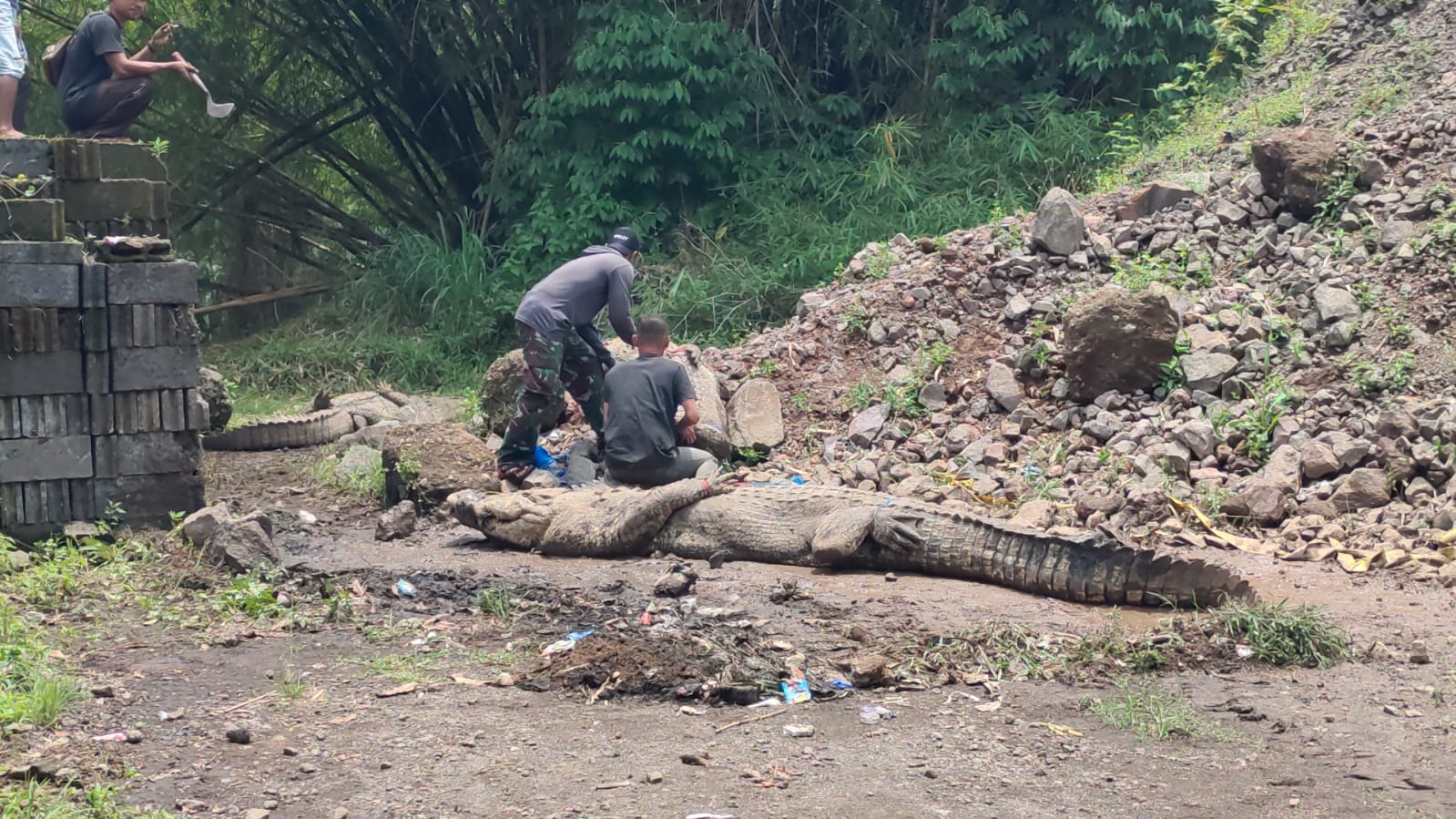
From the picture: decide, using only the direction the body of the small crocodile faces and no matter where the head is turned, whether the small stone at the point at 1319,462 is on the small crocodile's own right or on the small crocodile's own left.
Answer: on the small crocodile's own right

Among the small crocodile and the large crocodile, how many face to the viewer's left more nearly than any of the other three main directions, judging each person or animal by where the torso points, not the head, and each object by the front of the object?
1

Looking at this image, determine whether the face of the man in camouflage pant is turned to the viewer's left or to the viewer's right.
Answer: to the viewer's right

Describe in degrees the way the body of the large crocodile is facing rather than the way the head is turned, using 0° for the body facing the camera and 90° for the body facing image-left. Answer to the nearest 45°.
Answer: approximately 90°

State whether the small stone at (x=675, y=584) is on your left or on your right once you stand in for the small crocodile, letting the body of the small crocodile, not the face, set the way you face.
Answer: on your right

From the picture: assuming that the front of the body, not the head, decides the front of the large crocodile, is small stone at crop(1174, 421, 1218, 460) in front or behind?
behind

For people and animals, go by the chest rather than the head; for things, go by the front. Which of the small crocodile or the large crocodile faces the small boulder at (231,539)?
the large crocodile

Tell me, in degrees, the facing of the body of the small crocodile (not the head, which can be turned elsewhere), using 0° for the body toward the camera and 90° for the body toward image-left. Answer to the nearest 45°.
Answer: approximately 225°

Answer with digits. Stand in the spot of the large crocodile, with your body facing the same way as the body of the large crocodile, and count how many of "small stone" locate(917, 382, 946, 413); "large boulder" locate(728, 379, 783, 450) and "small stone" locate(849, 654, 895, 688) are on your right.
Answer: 2

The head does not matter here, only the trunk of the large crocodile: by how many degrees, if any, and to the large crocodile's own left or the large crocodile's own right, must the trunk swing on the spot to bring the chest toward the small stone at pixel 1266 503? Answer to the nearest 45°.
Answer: approximately 180°

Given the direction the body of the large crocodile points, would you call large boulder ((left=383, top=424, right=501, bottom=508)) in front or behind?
in front

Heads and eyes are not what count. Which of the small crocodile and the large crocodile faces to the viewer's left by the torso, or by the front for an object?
the large crocodile
